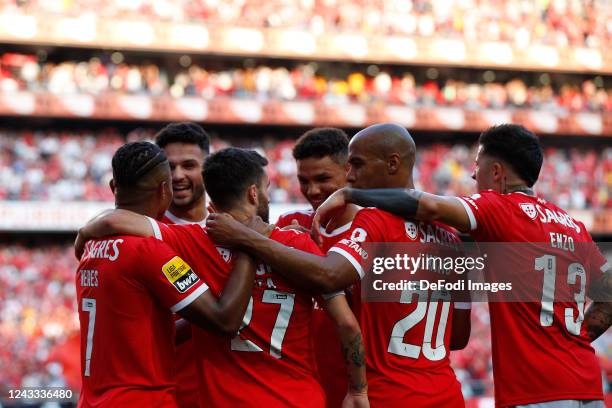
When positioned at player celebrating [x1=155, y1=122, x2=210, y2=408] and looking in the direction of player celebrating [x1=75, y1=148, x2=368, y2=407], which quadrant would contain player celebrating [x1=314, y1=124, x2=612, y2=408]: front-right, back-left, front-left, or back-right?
front-left

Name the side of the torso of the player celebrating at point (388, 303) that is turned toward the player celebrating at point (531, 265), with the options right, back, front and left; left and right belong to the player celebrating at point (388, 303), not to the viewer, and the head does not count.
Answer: right

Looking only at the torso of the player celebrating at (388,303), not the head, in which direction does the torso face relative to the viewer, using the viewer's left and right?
facing away from the viewer and to the left of the viewer

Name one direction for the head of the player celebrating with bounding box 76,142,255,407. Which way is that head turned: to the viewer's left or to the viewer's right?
to the viewer's right

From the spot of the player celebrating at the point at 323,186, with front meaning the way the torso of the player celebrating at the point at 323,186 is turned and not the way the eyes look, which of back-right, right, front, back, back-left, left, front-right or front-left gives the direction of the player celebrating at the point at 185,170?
right

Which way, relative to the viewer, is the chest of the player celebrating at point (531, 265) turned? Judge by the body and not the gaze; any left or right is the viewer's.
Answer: facing away from the viewer and to the left of the viewer

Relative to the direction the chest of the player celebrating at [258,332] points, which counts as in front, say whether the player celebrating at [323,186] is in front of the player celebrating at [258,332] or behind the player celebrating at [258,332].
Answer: in front

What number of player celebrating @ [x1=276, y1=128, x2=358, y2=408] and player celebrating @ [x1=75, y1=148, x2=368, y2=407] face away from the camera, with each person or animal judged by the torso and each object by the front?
1

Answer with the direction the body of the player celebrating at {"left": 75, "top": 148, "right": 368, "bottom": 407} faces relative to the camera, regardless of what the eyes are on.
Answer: away from the camera

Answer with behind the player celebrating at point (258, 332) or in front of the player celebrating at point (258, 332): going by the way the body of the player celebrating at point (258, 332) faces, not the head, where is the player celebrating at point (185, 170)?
in front

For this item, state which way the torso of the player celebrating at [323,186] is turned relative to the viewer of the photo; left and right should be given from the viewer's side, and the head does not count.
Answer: facing the viewer and to the left of the viewer

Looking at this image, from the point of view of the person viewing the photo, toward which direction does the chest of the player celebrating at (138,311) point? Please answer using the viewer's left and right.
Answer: facing away from the viewer and to the right of the viewer

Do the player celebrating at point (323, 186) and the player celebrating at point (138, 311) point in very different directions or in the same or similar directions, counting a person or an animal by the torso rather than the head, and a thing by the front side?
very different directions

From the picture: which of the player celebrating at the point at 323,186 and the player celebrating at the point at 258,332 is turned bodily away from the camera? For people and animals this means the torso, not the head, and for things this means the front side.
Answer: the player celebrating at the point at 258,332
